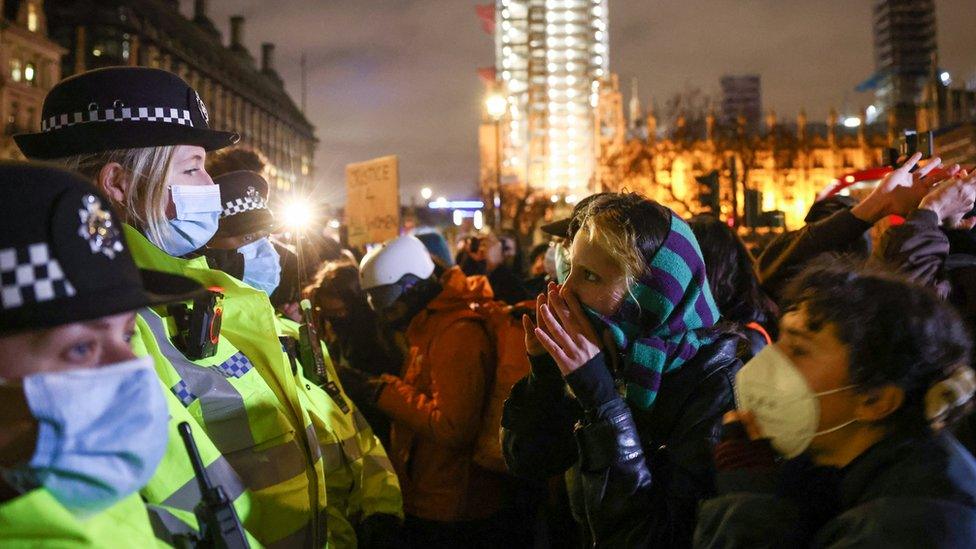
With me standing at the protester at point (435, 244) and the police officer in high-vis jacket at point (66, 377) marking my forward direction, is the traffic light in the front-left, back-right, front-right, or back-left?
back-left

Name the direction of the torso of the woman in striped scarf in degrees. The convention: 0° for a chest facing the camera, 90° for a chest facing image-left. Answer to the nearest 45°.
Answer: approximately 45°

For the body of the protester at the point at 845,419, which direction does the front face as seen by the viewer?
to the viewer's left

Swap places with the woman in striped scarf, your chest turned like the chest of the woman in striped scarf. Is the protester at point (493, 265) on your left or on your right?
on your right

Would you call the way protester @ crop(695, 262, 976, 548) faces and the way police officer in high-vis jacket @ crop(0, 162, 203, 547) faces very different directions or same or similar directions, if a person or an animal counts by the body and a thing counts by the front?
very different directions
